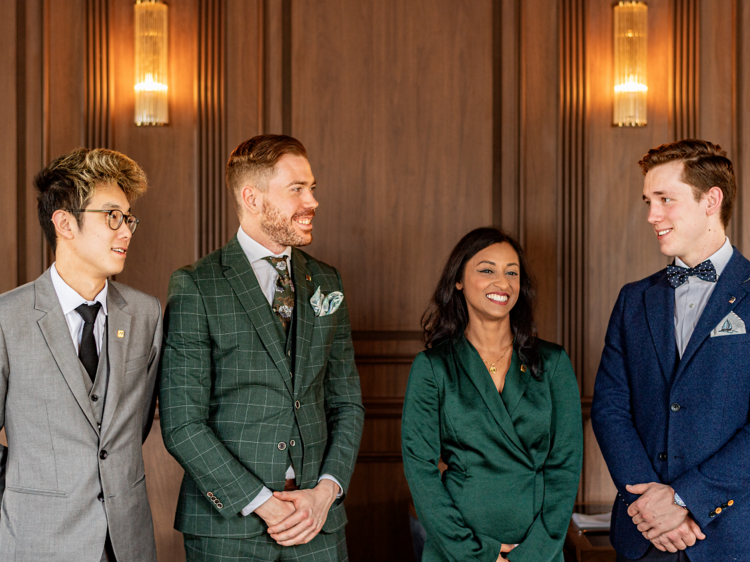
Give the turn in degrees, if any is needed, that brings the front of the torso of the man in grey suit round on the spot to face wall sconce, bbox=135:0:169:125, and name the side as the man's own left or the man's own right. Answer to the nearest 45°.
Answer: approximately 135° to the man's own left

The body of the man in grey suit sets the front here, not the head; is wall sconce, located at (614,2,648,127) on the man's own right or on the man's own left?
on the man's own left

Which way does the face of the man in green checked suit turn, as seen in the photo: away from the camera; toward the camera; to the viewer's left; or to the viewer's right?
to the viewer's right

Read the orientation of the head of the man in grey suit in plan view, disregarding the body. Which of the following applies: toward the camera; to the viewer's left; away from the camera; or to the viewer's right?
to the viewer's right
